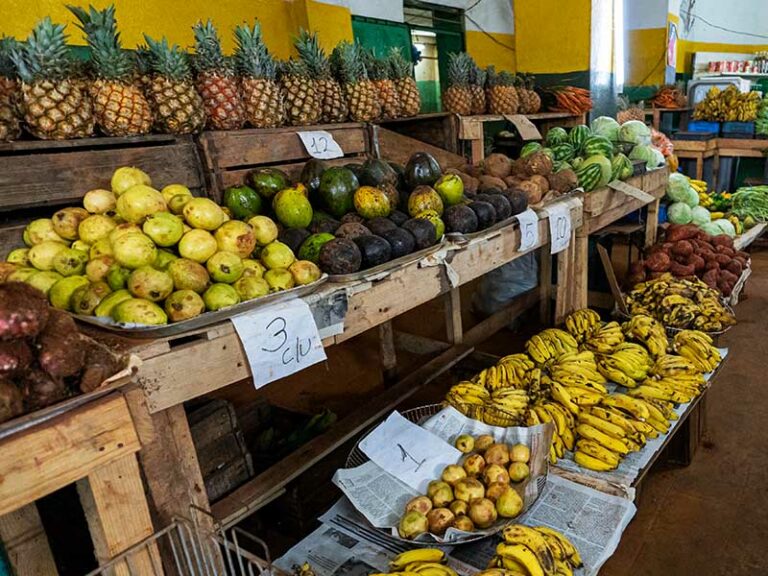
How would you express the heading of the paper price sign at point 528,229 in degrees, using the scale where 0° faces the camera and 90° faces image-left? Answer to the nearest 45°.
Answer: approximately 315°

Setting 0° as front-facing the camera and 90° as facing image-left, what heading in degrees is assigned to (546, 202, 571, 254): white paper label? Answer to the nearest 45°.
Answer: approximately 315°

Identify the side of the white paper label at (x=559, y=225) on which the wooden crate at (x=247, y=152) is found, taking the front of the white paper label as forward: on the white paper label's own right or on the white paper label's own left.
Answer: on the white paper label's own right

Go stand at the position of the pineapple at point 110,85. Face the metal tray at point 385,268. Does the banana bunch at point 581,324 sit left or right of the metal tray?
left

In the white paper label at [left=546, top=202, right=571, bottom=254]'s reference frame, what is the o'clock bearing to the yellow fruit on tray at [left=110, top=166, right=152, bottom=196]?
The yellow fruit on tray is roughly at 3 o'clock from the white paper label.

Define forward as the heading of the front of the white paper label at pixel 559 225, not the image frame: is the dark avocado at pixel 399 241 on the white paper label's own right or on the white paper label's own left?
on the white paper label's own right

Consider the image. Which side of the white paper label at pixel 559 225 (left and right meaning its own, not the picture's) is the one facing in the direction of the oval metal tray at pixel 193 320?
right

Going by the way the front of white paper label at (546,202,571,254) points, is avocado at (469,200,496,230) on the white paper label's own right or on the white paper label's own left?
on the white paper label's own right

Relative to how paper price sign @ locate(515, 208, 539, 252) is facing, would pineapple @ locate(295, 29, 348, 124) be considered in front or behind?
behind

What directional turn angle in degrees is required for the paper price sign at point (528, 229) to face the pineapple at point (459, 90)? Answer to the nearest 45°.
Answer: approximately 135° to its left

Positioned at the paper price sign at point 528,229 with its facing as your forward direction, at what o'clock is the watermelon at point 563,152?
The watermelon is roughly at 8 o'clock from the paper price sign.

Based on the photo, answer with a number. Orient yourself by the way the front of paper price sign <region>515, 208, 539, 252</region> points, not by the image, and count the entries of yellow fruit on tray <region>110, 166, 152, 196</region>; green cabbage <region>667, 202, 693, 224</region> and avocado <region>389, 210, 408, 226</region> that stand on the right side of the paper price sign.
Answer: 2

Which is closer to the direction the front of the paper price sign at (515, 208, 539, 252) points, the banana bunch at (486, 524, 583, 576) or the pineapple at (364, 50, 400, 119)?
the banana bunch

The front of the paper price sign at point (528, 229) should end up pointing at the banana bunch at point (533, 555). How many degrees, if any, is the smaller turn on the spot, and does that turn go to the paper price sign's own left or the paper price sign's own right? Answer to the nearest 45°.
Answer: approximately 45° to the paper price sign's own right
